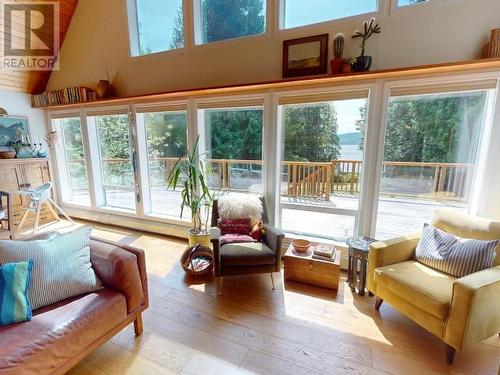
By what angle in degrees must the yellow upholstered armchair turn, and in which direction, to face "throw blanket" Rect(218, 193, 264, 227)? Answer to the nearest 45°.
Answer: approximately 45° to its right

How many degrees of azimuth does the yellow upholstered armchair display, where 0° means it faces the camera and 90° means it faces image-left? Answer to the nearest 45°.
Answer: approximately 45°

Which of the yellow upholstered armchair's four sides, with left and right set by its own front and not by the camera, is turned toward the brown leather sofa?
front

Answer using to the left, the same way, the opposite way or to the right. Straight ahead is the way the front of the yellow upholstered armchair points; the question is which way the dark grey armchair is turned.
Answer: to the left

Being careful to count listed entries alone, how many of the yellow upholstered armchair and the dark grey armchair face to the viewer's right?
0

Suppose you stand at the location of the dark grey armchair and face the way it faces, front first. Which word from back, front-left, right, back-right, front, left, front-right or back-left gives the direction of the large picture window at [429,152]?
left

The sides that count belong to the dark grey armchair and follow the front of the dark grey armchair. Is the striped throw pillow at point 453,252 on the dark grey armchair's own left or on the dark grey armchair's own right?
on the dark grey armchair's own left

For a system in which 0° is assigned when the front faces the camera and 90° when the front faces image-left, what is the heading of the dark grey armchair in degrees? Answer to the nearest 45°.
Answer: approximately 0°
